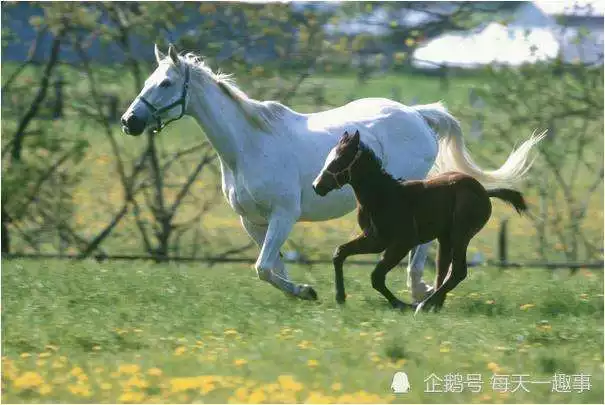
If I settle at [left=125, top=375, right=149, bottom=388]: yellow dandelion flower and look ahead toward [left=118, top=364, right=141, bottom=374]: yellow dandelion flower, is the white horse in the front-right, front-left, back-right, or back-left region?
front-right

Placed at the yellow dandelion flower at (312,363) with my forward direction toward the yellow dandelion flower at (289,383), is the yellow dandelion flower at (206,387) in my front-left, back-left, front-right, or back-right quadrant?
front-right

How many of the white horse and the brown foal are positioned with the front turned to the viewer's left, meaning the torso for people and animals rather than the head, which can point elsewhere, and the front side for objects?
2

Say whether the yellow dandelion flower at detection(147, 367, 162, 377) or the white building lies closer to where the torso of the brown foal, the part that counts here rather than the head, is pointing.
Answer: the yellow dandelion flower

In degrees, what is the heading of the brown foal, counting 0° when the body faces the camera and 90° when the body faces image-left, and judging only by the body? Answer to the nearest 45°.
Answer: approximately 90°

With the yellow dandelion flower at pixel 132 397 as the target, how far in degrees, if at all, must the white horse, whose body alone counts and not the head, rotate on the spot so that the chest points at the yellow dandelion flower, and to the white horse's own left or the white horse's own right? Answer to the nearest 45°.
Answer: approximately 90° to the white horse's own left

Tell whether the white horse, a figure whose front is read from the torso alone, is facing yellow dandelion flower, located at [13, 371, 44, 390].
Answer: no

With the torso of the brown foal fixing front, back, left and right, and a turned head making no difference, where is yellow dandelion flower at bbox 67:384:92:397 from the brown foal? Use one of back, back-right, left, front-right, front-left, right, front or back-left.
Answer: front-left

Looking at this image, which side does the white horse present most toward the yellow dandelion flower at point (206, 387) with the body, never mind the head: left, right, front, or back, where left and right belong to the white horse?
left

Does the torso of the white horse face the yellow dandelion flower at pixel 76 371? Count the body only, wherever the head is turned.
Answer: no

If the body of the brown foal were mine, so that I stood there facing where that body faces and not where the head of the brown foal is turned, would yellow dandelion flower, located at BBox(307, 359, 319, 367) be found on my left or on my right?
on my left

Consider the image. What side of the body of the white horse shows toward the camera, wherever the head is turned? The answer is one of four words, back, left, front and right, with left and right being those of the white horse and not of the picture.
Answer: left

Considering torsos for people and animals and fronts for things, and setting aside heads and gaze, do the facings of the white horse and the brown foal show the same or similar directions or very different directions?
same or similar directions

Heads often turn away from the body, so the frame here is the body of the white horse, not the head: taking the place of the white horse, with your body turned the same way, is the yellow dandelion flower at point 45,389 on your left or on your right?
on your left

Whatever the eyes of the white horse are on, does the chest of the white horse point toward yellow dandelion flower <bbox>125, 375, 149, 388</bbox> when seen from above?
no

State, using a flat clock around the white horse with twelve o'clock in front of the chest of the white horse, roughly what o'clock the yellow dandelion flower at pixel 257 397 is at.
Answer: The yellow dandelion flower is roughly at 9 o'clock from the white horse.
